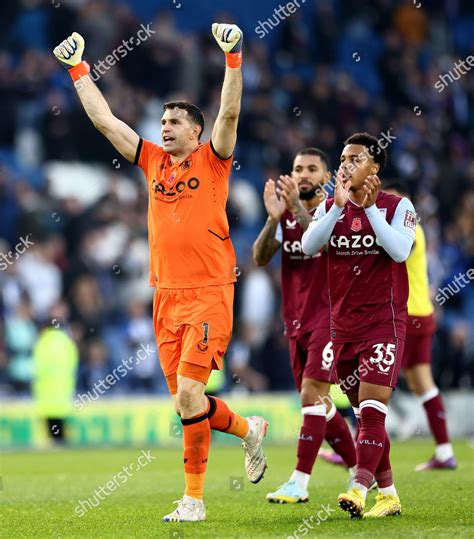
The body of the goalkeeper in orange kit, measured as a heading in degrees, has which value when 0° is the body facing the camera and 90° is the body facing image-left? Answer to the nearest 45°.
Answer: approximately 45°
